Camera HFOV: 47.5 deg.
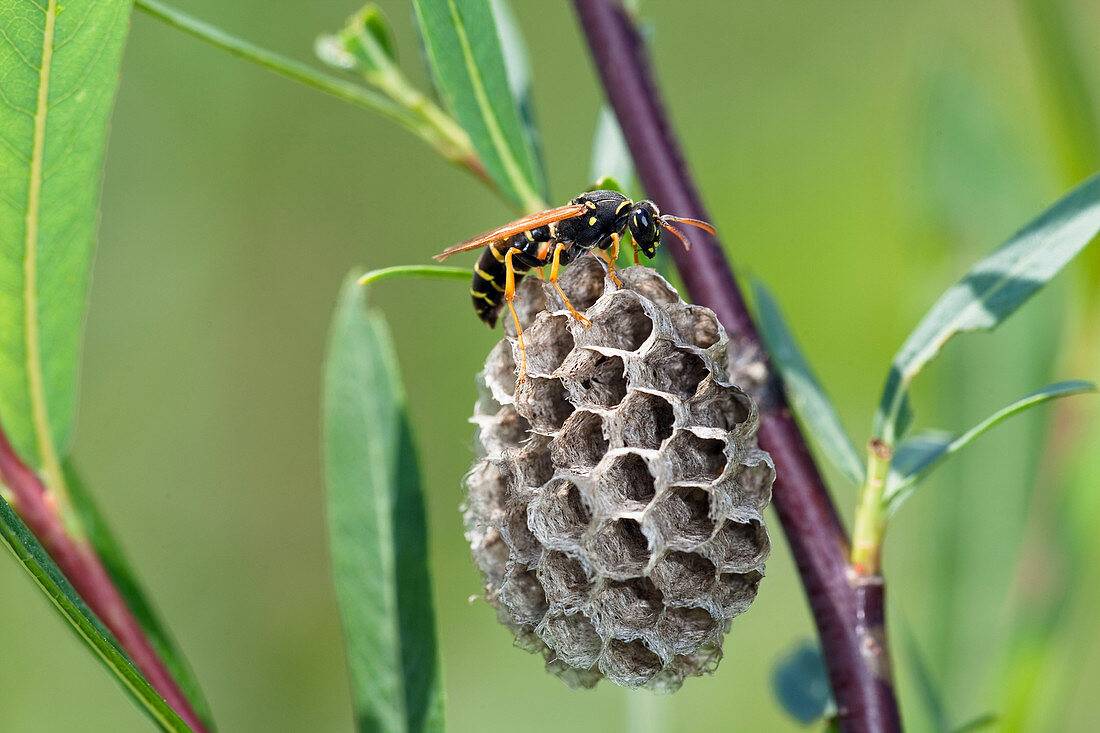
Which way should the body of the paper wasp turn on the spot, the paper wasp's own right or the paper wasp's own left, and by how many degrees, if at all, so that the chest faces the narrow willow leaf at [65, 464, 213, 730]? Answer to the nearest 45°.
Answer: approximately 180°

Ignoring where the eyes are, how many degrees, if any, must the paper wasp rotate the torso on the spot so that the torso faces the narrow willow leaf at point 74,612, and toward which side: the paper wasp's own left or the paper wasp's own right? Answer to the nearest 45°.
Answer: approximately 135° to the paper wasp's own right

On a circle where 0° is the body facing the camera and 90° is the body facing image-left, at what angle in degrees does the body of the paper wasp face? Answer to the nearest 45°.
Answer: approximately 270°

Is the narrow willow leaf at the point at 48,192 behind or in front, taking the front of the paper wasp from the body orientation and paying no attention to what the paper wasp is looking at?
behind
